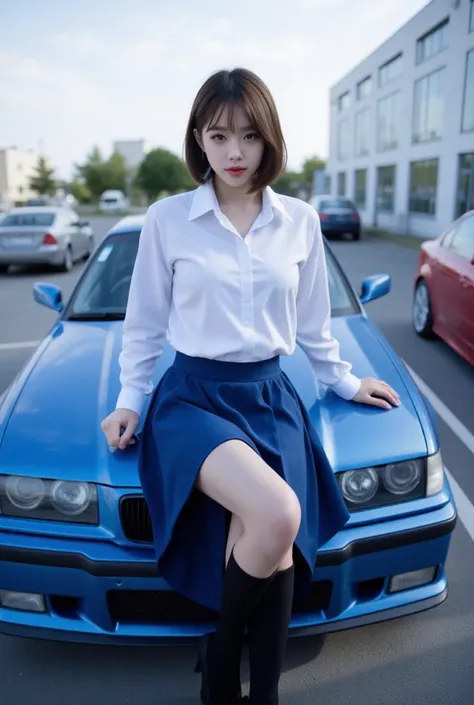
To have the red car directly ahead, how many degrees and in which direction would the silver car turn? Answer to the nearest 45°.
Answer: approximately 90° to its right

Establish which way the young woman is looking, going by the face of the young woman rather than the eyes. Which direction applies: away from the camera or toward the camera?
toward the camera

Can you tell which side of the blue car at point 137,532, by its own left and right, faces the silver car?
back

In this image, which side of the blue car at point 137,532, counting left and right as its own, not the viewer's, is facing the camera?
front

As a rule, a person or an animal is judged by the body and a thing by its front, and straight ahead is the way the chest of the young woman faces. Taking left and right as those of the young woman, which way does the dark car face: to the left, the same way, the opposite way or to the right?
the opposite way

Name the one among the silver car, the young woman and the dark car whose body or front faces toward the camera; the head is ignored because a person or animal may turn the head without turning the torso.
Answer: the young woman

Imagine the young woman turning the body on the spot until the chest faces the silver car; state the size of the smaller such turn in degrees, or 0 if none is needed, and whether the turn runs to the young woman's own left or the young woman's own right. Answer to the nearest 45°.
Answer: approximately 180°

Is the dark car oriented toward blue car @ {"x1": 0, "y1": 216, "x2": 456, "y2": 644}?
no

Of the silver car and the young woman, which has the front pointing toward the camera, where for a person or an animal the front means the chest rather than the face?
the young woman

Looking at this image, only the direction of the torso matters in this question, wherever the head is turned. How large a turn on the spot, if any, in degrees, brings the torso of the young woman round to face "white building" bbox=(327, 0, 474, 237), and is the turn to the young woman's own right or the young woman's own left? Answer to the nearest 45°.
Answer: approximately 180°

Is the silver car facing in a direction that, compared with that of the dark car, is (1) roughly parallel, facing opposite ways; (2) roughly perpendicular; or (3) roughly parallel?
roughly parallel

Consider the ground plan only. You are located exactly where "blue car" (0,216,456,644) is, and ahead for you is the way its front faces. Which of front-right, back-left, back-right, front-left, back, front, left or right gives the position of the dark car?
back

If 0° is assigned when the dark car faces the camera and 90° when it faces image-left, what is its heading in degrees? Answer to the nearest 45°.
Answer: approximately 180°

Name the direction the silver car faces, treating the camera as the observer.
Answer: facing away from the viewer and to the right of the viewer

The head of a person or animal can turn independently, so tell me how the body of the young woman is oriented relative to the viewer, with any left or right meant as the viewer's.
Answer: facing the viewer

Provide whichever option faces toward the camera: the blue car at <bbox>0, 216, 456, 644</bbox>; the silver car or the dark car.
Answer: the blue car
